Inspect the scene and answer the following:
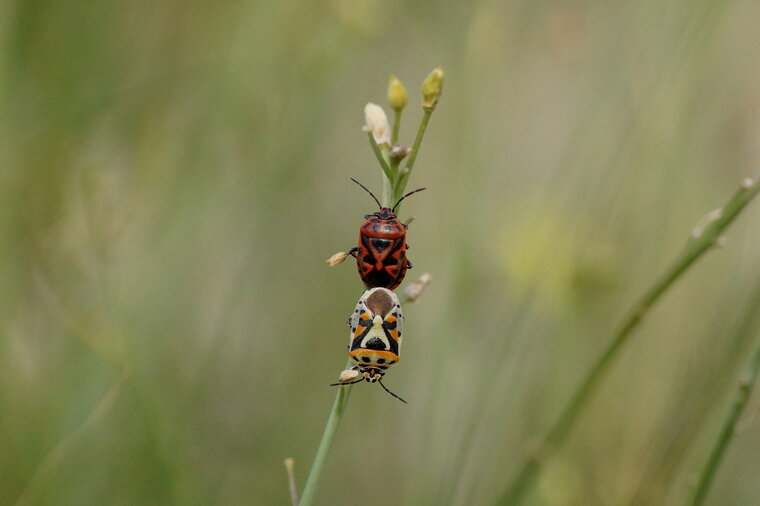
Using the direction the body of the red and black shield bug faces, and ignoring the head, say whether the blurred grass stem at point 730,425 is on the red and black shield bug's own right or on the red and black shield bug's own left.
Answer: on the red and black shield bug's own right

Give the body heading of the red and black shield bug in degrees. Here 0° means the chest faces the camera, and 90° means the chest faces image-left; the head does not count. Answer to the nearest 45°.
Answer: approximately 180°

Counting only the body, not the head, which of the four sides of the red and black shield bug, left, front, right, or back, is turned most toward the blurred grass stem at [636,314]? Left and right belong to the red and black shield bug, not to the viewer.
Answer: right
